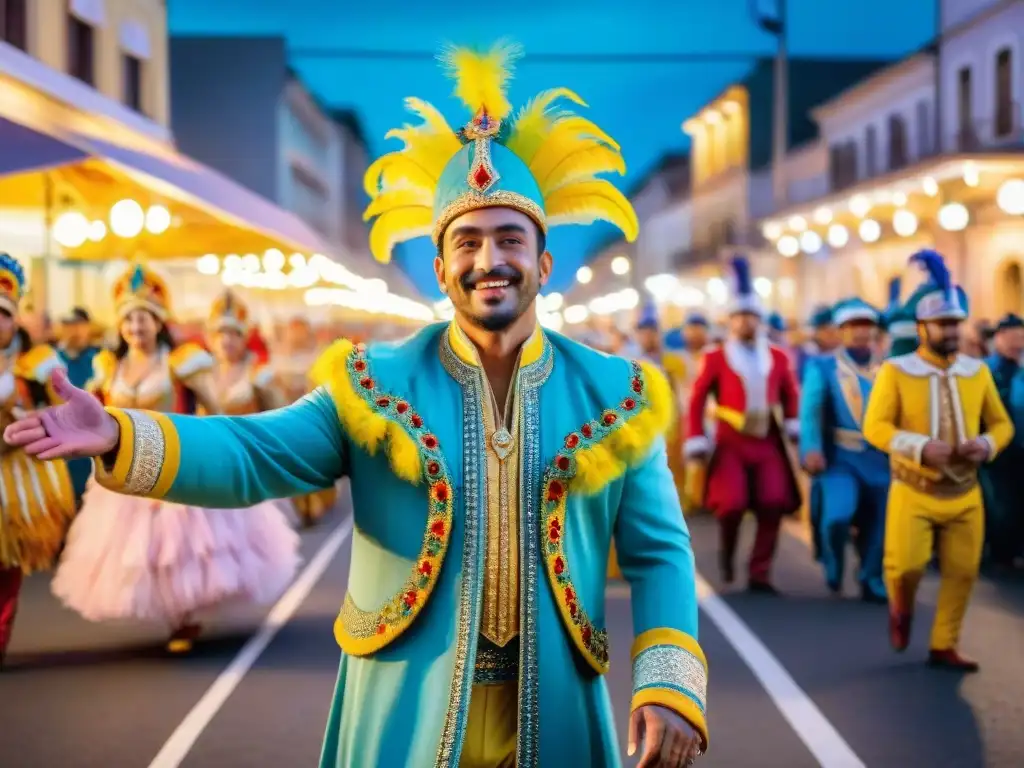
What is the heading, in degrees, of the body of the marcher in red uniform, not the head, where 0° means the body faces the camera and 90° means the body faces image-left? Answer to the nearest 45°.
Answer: approximately 0°

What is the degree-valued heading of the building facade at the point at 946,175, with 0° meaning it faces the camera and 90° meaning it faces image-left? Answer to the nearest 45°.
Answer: approximately 45°
